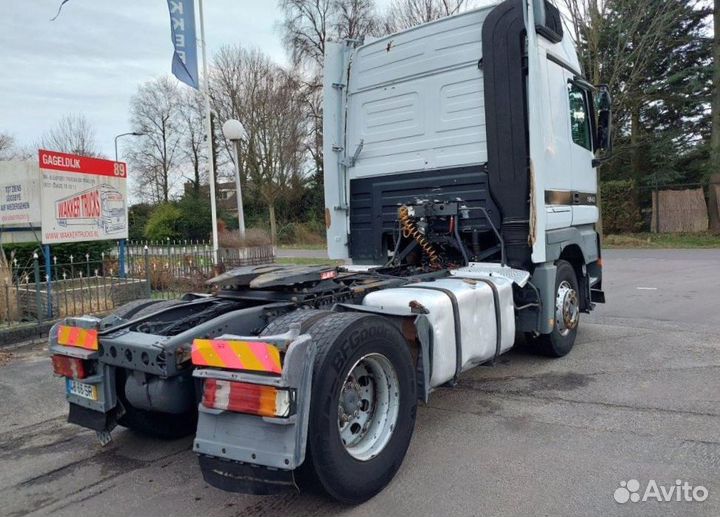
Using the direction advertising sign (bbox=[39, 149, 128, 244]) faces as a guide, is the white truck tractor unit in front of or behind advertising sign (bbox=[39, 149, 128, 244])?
in front

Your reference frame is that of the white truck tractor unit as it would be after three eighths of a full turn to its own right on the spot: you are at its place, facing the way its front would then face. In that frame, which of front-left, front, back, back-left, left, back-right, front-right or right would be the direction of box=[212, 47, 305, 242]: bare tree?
back

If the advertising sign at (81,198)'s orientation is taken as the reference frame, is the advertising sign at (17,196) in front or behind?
behind

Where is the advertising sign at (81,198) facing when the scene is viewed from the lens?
facing the viewer and to the right of the viewer

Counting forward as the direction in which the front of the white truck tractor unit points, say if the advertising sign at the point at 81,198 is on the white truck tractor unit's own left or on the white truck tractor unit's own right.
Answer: on the white truck tractor unit's own left

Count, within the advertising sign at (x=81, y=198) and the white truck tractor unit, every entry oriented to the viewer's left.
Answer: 0

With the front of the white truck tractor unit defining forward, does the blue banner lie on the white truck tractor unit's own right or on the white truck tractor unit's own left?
on the white truck tractor unit's own left

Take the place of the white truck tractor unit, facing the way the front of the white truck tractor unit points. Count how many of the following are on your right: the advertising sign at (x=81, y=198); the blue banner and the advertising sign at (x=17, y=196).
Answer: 0

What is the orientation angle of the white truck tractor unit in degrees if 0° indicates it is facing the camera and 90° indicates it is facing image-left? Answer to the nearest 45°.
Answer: approximately 225°

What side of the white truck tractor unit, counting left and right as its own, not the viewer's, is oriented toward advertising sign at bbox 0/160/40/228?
left

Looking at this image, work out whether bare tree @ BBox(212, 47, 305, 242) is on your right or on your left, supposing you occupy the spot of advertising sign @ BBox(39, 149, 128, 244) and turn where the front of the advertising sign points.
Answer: on your left
